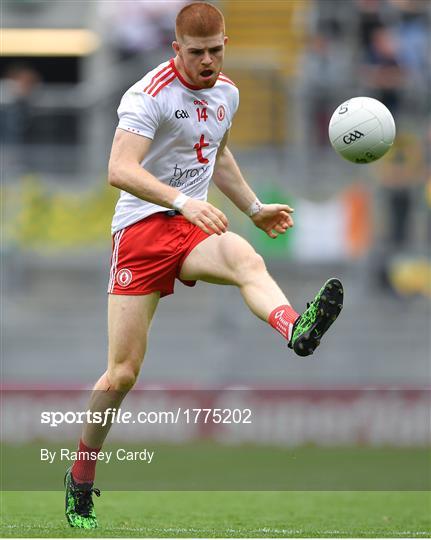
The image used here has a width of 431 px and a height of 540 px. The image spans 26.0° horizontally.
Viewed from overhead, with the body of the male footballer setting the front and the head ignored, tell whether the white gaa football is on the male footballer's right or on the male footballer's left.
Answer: on the male footballer's left

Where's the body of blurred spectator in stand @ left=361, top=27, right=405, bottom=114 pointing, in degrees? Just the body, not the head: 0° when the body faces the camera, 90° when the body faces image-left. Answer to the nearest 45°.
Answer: approximately 0°

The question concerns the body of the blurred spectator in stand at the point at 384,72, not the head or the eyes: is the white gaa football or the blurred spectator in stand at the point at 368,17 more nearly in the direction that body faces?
the white gaa football

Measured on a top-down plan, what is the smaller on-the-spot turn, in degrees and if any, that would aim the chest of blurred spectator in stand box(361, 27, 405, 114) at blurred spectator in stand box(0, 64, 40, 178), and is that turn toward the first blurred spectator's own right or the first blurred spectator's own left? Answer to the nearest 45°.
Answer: approximately 90° to the first blurred spectator's own right

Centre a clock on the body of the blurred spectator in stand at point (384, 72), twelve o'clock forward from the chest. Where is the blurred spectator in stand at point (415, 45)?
the blurred spectator in stand at point (415, 45) is roughly at 7 o'clock from the blurred spectator in stand at point (384, 72).

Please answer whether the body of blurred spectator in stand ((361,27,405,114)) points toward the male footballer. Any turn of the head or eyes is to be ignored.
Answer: yes

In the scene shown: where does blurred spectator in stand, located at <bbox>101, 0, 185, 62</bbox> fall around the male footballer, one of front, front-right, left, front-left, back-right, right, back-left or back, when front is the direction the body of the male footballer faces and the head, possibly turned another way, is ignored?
back-left

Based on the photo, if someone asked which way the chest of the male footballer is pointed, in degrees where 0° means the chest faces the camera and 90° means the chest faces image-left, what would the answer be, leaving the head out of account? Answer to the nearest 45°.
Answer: approximately 315°

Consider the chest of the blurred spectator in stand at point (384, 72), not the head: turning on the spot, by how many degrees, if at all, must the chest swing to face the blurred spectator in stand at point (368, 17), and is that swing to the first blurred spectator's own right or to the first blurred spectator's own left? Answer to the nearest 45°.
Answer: approximately 180°

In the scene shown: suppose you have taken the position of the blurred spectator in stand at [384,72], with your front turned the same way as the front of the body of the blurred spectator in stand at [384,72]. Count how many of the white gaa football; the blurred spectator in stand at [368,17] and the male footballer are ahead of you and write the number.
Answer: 2

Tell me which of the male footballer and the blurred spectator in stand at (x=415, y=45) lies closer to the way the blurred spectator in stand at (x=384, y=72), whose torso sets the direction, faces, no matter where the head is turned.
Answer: the male footballer

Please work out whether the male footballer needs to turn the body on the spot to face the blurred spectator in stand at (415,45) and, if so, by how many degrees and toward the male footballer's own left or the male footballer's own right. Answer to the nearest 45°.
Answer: approximately 135° to the male footballer's own left

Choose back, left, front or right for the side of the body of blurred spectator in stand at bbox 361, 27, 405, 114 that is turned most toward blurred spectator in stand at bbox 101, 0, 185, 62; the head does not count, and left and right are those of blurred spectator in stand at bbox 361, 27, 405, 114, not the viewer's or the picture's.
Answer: right
